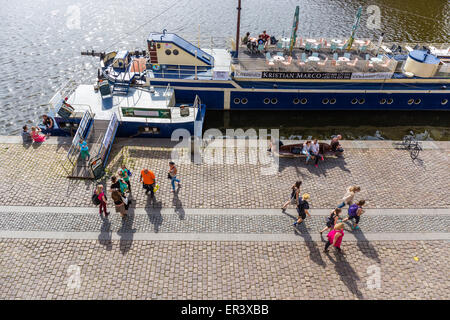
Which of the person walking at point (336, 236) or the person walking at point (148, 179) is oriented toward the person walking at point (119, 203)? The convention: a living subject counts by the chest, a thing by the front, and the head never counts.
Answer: the person walking at point (148, 179)

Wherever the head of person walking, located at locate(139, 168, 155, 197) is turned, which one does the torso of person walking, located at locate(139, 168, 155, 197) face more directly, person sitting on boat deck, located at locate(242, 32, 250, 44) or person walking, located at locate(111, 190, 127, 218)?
the person walking

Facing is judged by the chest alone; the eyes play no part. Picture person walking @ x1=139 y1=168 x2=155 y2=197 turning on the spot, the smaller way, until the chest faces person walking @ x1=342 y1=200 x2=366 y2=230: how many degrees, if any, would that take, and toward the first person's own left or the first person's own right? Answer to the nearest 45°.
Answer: approximately 90° to the first person's own left

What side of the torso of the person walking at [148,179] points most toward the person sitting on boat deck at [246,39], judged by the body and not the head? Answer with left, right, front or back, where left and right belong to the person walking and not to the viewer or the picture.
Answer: back

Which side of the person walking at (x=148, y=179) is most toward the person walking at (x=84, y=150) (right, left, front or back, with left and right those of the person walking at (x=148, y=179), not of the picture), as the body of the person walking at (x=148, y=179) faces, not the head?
right

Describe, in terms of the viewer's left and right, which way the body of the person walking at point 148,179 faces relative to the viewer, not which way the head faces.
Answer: facing the viewer and to the left of the viewer

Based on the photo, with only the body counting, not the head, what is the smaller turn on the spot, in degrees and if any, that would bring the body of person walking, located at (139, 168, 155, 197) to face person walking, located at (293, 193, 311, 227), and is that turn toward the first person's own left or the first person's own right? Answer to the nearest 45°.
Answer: approximately 90° to the first person's own left

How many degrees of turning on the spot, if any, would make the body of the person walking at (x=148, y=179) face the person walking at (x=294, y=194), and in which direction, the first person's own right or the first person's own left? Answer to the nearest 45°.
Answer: approximately 90° to the first person's own left
